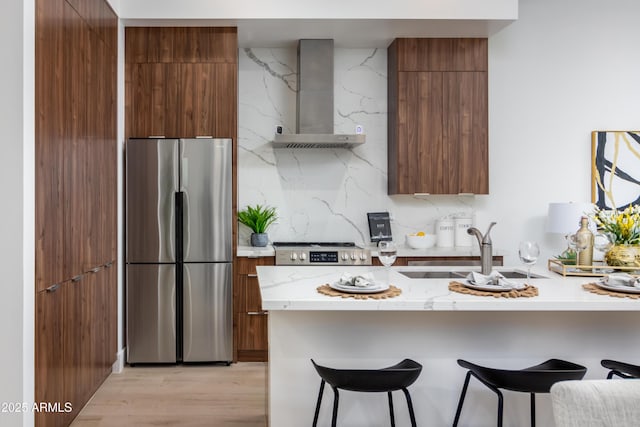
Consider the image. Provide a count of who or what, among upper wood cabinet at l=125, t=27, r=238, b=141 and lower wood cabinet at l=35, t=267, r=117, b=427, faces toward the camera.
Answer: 1

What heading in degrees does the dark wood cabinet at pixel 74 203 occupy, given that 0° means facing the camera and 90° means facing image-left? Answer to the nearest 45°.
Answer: approximately 270°

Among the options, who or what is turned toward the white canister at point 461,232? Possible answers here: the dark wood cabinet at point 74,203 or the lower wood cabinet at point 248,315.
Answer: the dark wood cabinet

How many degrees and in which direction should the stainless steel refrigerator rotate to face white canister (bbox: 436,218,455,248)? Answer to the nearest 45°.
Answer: approximately 90° to its left

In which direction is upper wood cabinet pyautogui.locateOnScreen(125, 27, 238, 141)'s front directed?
toward the camera

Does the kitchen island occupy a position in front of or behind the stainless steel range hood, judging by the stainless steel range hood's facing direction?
in front

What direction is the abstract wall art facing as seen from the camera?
toward the camera

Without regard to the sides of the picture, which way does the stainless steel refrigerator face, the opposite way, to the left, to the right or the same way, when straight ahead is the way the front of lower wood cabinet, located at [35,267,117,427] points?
to the right

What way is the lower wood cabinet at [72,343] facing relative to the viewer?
to the viewer's right

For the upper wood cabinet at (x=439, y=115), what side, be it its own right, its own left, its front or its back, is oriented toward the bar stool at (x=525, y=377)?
front
